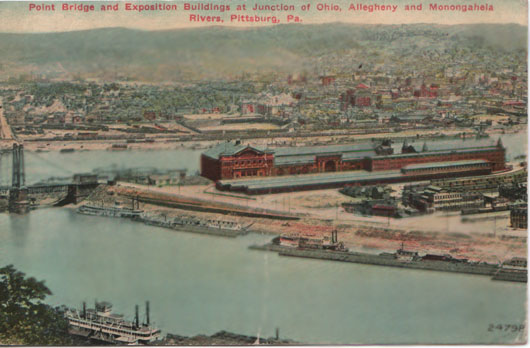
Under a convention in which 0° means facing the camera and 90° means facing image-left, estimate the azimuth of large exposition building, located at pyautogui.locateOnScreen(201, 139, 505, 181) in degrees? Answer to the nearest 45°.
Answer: approximately 0°

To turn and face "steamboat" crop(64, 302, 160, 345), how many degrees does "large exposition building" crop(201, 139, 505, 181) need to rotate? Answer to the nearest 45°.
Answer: approximately 45° to its right

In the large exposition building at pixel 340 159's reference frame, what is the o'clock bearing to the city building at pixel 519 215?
The city building is roughly at 9 o'clock from the large exposition building.

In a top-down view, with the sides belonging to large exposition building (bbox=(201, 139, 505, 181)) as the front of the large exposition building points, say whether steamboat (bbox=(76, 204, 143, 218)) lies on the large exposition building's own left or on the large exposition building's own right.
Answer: on the large exposition building's own right
